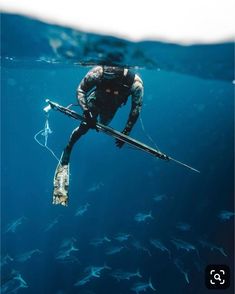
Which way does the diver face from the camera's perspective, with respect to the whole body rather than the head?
toward the camera
